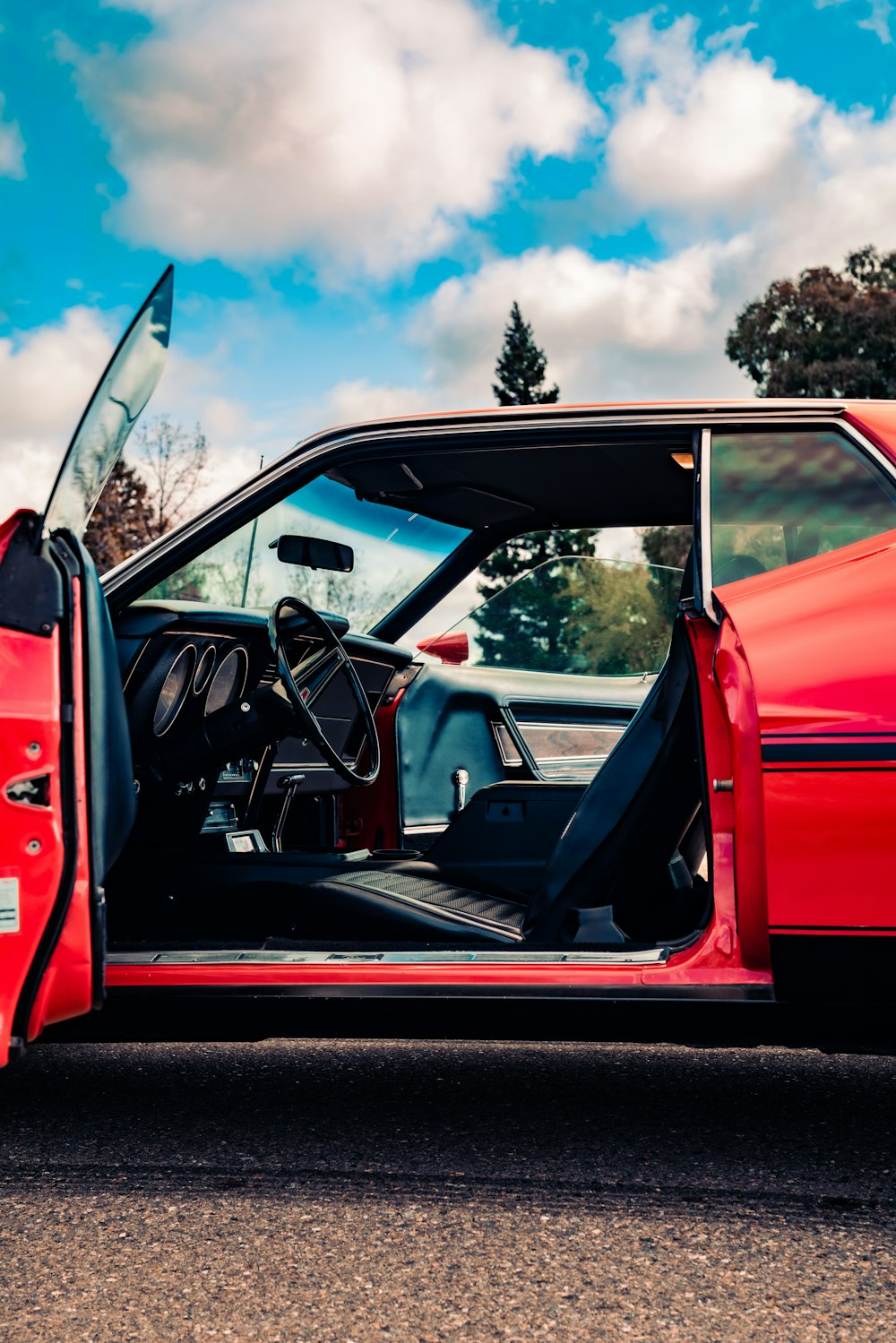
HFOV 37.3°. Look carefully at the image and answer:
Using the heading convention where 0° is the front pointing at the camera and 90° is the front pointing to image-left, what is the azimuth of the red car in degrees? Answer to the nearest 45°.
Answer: approximately 90°

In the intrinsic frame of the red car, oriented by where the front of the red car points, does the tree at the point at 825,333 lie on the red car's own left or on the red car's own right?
on the red car's own right

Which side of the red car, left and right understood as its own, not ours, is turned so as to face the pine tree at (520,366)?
right

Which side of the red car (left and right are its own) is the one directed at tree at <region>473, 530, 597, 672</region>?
right
